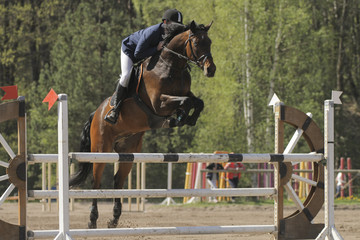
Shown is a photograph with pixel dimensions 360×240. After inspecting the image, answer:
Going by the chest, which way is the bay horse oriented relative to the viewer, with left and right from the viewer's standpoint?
facing the viewer and to the right of the viewer

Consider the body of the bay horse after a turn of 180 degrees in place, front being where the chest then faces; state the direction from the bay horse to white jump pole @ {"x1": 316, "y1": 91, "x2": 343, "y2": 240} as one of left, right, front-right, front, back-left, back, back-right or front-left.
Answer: back

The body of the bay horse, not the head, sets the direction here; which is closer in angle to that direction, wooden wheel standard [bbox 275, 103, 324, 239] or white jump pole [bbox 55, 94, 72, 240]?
the wooden wheel standard

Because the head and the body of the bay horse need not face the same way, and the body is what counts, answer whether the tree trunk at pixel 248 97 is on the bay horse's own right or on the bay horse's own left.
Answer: on the bay horse's own left

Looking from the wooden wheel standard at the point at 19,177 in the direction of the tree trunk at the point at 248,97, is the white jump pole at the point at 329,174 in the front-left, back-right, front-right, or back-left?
front-right

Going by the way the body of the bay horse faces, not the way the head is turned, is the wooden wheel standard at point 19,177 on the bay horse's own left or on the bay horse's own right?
on the bay horse's own right

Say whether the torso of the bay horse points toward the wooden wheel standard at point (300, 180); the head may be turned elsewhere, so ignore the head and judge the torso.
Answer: yes
